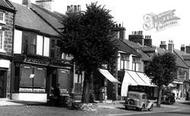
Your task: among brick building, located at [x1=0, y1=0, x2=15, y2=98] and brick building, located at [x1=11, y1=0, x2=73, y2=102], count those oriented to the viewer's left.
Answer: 0

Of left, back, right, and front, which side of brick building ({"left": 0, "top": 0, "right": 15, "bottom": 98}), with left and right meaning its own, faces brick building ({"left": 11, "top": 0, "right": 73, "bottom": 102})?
left

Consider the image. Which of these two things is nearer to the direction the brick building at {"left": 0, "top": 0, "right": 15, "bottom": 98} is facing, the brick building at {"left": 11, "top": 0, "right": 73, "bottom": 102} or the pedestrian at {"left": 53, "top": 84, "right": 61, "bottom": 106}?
the pedestrian

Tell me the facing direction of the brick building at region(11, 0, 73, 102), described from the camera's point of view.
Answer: facing the viewer and to the right of the viewer

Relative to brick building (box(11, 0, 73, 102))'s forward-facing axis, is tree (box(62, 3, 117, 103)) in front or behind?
in front

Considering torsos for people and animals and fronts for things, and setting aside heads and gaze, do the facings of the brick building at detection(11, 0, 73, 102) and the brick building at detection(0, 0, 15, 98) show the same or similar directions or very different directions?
same or similar directions
